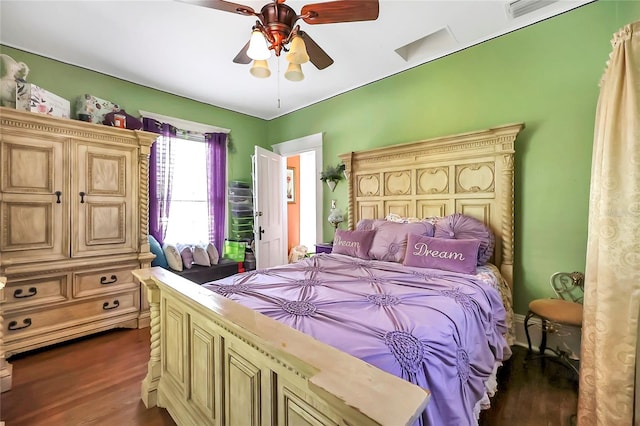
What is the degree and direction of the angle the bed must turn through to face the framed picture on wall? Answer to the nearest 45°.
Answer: approximately 135° to its right

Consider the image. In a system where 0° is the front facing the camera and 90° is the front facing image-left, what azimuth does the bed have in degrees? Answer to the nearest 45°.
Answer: approximately 45°

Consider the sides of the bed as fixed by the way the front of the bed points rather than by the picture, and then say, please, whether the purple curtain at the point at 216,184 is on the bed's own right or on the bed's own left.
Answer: on the bed's own right

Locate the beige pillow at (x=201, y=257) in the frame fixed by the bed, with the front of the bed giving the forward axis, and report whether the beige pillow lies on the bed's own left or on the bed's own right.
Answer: on the bed's own right

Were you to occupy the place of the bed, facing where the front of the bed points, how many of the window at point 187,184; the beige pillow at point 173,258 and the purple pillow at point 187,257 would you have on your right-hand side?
3

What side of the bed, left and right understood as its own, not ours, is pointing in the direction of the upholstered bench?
right

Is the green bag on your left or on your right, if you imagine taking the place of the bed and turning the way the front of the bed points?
on your right

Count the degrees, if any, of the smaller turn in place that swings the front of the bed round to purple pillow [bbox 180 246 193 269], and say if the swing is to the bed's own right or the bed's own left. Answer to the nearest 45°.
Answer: approximately 90° to the bed's own right

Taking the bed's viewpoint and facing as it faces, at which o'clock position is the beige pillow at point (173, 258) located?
The beige pillow is roughly at 3 o'clock from the bed.

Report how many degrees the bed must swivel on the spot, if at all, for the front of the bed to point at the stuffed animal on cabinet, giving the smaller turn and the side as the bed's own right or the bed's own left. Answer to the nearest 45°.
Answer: approximately 45° to the bed's own right

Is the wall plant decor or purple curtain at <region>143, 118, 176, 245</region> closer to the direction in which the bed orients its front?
the purple curtain

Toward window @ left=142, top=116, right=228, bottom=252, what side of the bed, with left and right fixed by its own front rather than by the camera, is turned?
right

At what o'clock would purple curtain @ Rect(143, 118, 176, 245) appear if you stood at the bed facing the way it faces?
The purple curtain is roughly at 3 o'clock from the bed.
